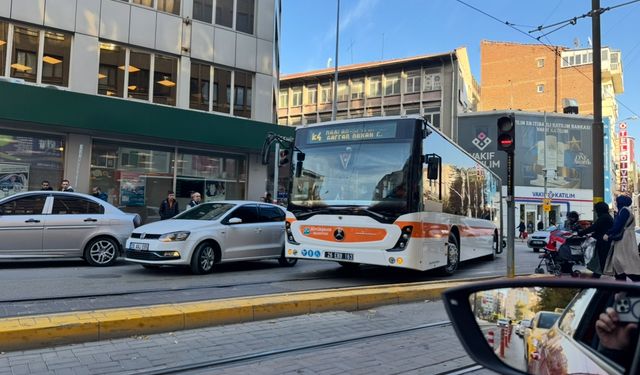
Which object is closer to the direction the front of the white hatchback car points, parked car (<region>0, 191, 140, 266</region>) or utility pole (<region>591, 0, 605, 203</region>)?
the parked car

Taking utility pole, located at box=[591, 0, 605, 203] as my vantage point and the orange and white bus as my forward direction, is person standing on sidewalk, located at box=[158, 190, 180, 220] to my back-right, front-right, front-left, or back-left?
front-right

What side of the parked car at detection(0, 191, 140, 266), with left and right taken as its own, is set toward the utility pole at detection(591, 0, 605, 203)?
back

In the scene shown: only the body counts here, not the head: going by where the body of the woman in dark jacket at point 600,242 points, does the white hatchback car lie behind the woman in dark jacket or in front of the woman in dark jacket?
in front

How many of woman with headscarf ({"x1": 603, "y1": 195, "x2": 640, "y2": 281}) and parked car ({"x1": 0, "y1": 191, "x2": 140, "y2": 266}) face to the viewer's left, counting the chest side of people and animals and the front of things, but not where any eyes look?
2

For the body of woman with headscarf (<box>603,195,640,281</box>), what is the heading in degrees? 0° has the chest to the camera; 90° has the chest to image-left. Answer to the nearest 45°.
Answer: approximately 90°

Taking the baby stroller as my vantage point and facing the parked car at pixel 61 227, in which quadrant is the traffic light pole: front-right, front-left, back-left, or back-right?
front-left

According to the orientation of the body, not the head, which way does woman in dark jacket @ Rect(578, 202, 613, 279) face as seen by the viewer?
to the viewer's left

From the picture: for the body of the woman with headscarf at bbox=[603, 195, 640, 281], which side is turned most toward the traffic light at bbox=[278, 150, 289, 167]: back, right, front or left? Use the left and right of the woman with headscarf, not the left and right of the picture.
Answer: front
